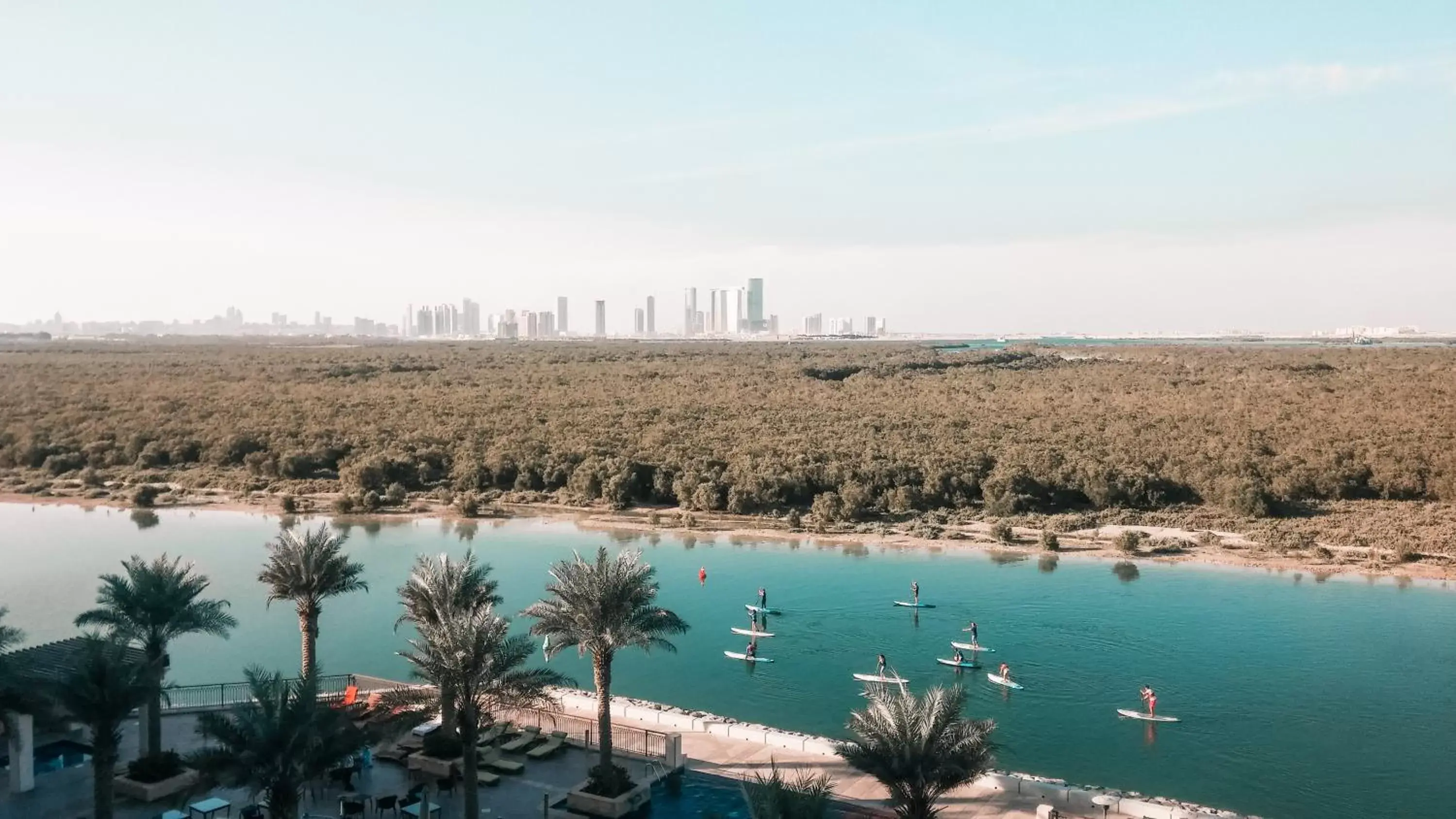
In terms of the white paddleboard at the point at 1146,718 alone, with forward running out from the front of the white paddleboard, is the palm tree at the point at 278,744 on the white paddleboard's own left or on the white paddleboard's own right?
on the white paddleboard's own left

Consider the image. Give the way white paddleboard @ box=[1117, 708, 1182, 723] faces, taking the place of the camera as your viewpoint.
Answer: facing to the left of the viewer

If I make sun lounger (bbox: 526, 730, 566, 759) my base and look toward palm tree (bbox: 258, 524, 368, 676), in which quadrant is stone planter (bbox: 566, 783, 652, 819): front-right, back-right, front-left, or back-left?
back-left

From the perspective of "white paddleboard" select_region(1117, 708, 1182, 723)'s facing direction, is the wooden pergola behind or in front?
in front

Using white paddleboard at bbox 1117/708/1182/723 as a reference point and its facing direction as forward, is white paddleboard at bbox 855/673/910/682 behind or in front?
in front

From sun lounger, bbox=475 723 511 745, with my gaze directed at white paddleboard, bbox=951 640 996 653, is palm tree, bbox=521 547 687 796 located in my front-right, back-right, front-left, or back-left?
front-right

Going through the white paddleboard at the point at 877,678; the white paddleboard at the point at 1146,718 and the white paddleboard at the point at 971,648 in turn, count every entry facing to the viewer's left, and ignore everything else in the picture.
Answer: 3

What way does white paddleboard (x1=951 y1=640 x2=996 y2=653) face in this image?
to the viewer's left

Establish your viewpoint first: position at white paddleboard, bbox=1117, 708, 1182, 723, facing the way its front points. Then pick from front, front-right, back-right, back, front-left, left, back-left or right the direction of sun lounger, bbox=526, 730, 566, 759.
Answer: front-left

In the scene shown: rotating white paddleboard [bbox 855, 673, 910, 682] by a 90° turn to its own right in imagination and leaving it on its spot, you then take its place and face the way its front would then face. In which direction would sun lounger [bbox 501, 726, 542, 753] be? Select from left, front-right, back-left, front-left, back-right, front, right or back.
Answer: back-left

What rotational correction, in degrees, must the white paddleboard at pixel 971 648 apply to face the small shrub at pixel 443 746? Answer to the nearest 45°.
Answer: approximately 45° to its left

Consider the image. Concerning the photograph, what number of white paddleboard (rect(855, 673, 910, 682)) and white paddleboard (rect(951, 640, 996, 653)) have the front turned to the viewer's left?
2

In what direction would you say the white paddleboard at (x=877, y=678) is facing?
to the viewer's left

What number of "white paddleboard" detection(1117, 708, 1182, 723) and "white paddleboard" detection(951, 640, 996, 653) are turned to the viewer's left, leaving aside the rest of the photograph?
2
